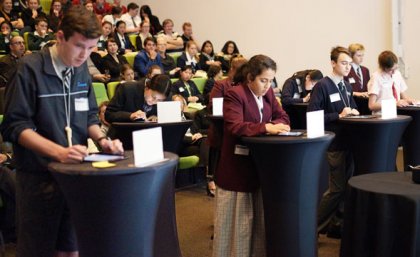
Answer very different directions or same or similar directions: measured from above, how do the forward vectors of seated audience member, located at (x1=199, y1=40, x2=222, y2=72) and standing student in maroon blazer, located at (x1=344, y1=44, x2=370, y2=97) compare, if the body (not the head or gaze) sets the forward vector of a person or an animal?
same or similar directions

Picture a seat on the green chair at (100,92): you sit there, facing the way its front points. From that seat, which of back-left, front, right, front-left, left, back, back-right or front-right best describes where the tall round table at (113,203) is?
front-right

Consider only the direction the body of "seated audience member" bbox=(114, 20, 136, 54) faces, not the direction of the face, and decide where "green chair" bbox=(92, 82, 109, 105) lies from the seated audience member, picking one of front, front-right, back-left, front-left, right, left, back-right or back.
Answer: front-right

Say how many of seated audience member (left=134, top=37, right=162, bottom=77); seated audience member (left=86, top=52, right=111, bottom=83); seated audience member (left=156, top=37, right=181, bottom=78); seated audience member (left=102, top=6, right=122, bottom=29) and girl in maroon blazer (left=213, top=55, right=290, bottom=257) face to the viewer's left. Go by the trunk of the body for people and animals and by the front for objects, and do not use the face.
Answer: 0

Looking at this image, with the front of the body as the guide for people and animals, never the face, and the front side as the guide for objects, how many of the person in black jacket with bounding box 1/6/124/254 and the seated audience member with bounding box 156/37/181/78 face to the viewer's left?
0

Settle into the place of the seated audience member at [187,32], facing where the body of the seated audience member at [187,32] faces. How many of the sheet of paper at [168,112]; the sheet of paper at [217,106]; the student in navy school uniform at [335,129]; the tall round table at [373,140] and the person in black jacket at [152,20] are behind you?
1

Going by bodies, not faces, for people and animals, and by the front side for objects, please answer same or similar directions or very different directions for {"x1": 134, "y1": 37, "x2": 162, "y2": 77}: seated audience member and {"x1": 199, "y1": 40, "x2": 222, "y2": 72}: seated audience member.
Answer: same or similar directions

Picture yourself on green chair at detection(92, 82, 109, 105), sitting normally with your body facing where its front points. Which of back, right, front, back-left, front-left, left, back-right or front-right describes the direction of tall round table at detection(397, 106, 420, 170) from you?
front

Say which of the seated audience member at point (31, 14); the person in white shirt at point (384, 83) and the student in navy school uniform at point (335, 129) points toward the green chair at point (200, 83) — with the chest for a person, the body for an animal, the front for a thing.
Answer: the seated audience member

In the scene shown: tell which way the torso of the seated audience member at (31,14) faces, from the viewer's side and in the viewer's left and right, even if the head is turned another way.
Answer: facing the viewer and to the right of the viewer

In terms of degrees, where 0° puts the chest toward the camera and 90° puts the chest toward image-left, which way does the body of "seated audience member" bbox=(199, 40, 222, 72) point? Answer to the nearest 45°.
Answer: approximately 315°

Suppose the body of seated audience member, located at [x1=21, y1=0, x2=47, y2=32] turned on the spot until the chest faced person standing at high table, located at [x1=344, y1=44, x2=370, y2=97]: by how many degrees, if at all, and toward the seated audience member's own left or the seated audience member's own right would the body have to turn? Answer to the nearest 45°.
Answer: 0° — they already face them

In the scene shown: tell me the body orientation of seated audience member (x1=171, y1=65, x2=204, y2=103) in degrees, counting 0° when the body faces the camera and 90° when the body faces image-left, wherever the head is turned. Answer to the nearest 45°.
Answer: approximately 315°

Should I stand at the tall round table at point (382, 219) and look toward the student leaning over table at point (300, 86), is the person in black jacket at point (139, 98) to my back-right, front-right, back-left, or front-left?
front-left

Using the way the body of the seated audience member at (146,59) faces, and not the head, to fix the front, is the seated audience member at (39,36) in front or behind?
behind

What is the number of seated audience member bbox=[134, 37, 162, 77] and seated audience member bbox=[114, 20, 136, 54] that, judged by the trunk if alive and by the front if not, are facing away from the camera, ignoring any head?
0
